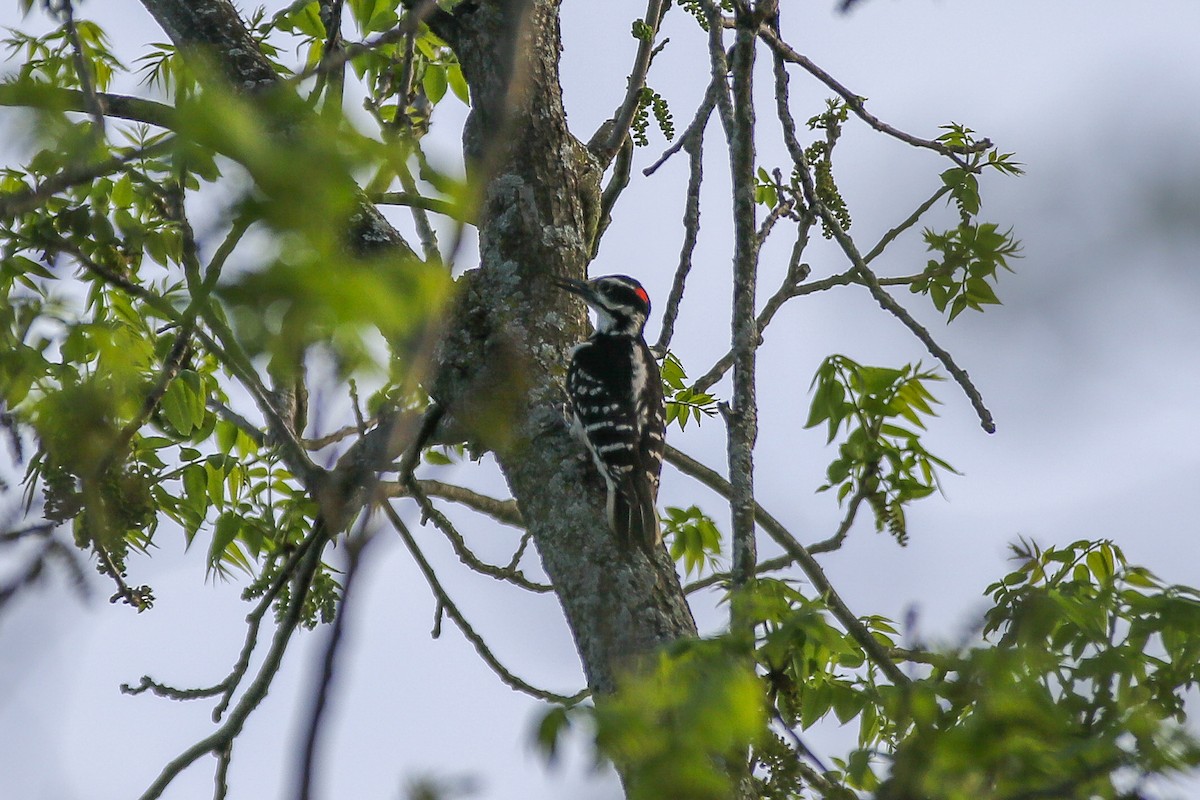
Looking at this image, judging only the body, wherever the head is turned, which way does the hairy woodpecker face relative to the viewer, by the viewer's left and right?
facing away from the viewer and to the left of the viewer
